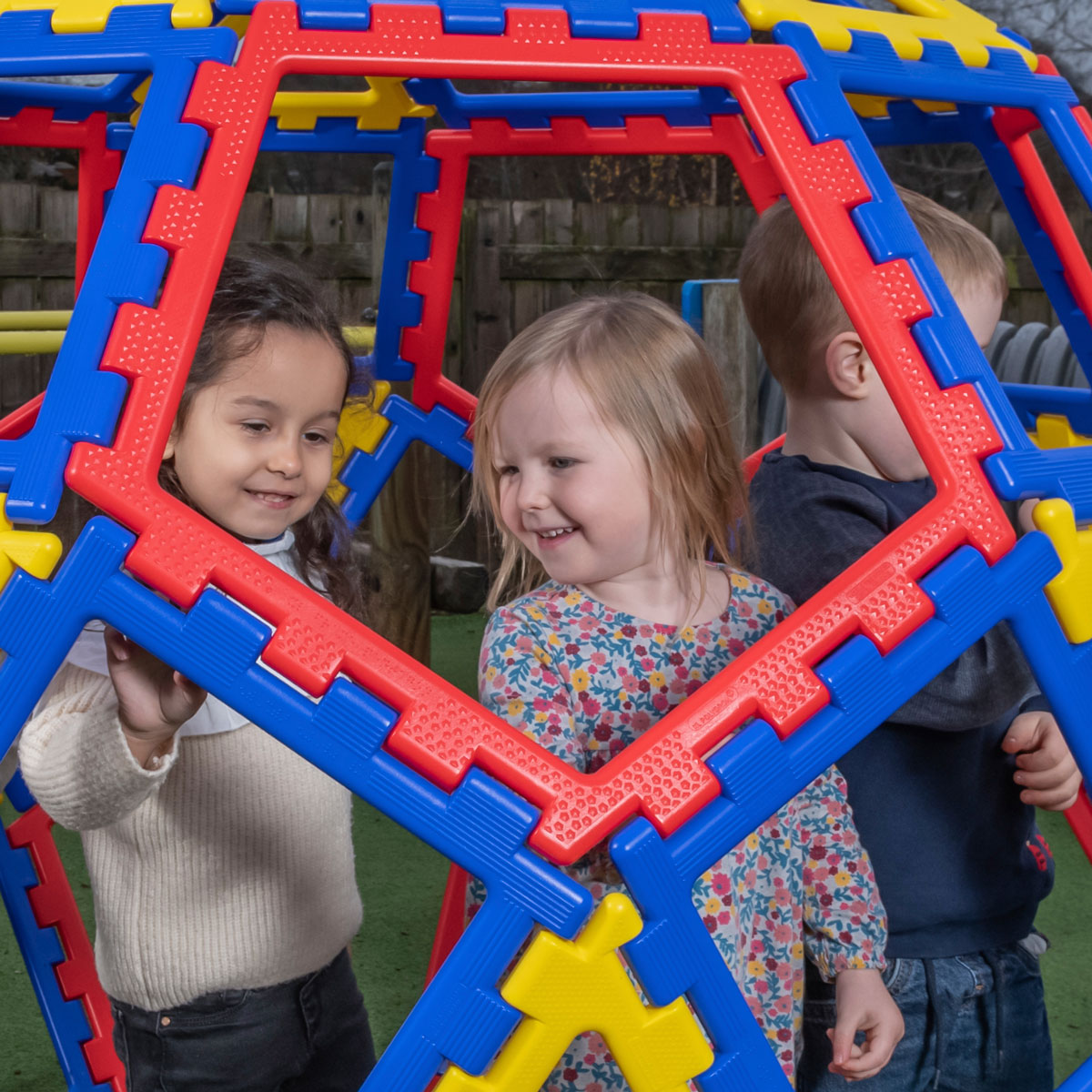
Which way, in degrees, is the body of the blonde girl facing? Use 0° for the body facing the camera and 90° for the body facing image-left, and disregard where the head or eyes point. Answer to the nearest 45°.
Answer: approximately 45°

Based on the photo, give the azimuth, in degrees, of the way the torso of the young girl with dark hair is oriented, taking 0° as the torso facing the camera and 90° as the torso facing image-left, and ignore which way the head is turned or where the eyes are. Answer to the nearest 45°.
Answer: approximately 315°
